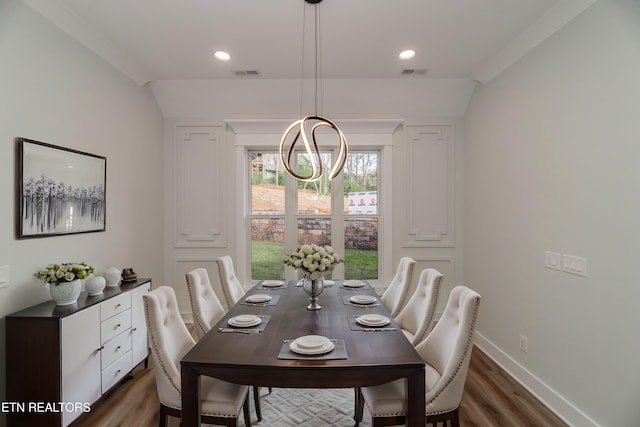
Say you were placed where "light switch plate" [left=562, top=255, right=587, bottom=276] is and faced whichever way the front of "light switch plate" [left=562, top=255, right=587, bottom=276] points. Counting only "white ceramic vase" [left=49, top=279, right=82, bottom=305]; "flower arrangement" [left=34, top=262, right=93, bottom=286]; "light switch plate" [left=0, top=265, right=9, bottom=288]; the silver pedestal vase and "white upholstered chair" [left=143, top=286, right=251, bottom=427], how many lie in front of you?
5

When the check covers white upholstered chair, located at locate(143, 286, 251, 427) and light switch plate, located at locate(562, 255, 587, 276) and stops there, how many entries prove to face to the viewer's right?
1

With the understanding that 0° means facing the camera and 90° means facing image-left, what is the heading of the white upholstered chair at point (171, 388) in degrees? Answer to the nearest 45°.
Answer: approximately 270°

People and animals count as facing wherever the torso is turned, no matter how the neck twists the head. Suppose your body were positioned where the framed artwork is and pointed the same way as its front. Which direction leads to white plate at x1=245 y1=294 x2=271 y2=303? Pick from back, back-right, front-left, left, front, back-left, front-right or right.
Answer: front

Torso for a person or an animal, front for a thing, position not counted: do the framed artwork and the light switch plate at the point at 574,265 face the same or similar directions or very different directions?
very different directions

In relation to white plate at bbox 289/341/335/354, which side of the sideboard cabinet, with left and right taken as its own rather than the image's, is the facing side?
front

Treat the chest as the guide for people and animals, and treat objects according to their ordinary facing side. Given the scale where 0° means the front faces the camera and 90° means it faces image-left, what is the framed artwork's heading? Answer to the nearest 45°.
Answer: approximately 315°

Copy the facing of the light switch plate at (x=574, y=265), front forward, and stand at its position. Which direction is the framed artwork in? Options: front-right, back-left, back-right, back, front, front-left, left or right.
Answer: front

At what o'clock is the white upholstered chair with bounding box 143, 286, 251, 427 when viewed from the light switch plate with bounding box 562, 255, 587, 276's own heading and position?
The white upholstered chair is roughly at 12 o'clock from the light switch plate.

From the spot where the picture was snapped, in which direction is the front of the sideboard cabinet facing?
facing the viewer and to the right of the viewer

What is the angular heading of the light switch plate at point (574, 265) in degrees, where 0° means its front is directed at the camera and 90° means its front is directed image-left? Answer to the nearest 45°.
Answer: approximately 45°

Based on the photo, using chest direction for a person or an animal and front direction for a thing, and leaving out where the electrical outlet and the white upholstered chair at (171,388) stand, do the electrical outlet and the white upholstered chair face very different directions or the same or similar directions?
very different directions

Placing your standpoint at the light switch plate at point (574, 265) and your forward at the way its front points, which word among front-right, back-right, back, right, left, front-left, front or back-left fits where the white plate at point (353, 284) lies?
front-right

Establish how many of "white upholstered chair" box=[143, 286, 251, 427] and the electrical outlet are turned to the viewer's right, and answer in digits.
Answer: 1

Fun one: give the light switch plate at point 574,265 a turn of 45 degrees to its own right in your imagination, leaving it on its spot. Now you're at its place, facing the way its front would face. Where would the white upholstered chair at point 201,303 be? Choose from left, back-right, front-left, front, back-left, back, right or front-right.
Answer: front-left

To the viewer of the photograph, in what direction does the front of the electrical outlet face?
facing the viewer and to the left of the viewer

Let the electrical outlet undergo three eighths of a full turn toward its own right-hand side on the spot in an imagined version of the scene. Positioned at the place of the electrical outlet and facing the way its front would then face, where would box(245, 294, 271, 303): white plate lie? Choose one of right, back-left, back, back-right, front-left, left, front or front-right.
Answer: back-left

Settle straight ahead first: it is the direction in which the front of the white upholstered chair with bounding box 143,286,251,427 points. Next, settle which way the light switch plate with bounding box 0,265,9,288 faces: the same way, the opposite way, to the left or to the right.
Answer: the same way

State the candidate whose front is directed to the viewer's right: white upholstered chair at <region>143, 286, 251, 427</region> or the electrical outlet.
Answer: the white upholstered chair

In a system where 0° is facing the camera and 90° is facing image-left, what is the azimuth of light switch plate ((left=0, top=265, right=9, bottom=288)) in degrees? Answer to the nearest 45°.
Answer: approximately 315°

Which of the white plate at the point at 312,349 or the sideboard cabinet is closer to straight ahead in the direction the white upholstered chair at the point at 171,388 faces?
the white plate
